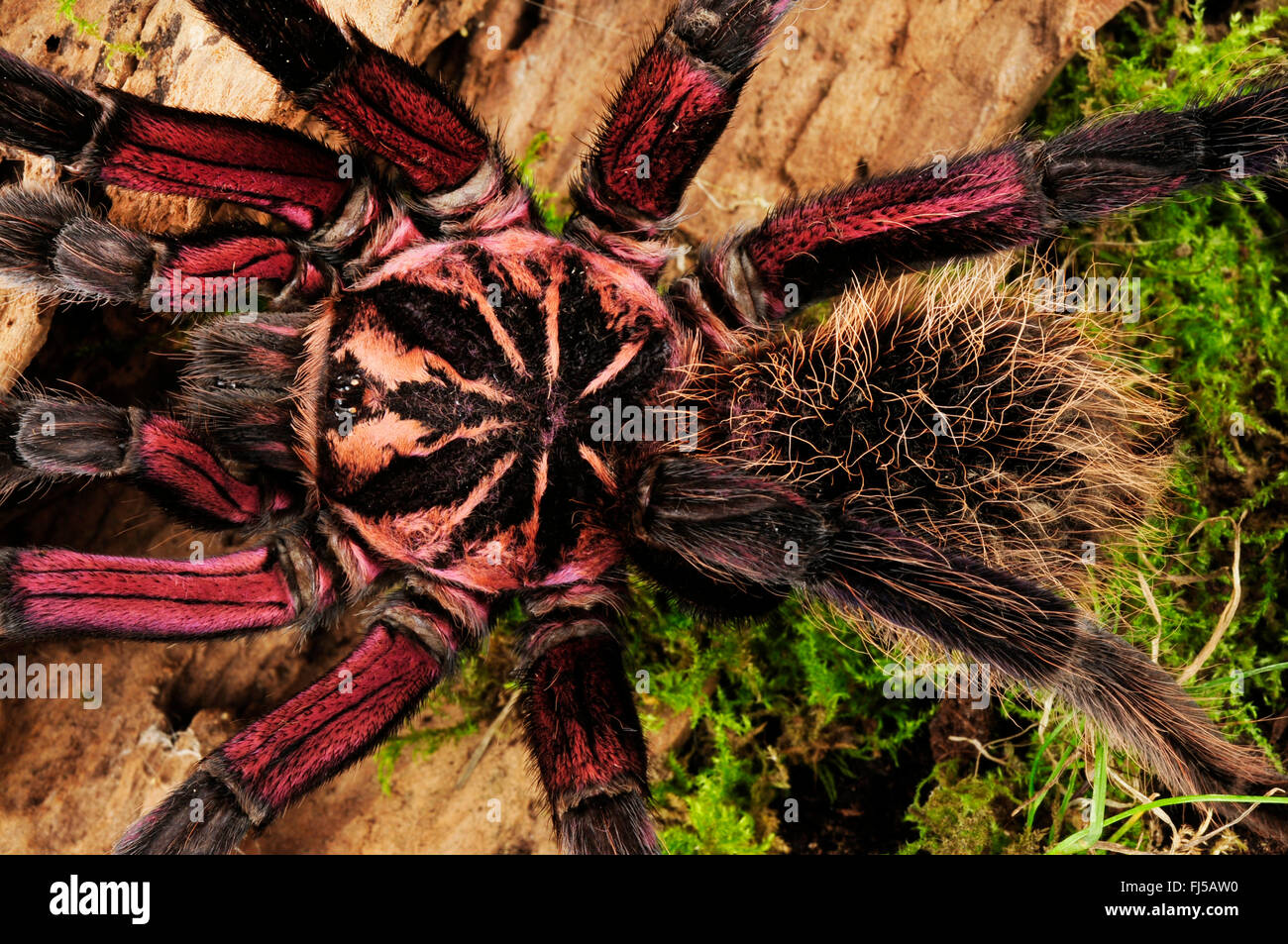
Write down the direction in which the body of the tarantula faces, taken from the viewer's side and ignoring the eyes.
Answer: to the viewer's left
